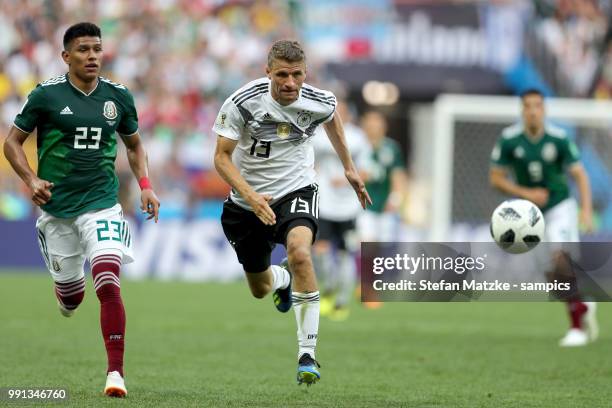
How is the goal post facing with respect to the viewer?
toward the camera

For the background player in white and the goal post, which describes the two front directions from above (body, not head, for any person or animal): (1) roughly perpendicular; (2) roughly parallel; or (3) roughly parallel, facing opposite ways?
roughly parallel

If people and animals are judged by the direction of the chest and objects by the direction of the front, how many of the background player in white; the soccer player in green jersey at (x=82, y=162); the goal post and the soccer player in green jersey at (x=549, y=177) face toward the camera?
4

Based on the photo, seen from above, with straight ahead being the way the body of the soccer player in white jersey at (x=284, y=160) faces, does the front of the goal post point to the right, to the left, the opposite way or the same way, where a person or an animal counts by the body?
the same way

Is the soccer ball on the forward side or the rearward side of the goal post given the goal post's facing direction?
on the forward side

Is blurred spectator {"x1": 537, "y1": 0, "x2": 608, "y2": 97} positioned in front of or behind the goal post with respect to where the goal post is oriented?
behind

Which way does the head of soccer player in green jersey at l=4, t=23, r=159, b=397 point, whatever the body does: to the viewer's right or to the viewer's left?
to the viewer's right

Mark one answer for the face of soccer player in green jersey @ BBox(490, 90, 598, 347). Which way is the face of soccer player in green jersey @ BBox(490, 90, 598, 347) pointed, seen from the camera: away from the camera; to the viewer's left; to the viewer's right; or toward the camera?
toward the camera

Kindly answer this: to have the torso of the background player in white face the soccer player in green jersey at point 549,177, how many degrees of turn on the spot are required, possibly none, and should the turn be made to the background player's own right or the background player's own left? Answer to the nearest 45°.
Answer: approximately 45° to the background player's own left

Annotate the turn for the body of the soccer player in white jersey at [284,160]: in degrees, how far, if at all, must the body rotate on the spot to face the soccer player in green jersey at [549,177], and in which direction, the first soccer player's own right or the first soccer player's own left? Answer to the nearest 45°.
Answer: approximately 135° to the first soccer player's own left

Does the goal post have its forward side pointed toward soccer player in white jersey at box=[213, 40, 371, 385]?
yes

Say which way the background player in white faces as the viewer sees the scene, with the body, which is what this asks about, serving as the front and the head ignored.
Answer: toward the camera

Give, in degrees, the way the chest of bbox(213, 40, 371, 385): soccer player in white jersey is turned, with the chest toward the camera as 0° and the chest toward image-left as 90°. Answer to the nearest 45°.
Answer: approximately 0°

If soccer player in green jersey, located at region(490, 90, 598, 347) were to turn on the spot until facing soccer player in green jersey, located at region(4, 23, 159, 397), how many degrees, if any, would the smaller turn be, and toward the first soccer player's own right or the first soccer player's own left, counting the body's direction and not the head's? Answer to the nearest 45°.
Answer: approximately 45° to the first soccer player's own right

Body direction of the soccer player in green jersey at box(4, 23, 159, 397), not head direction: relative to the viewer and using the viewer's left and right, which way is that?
facing the viewer

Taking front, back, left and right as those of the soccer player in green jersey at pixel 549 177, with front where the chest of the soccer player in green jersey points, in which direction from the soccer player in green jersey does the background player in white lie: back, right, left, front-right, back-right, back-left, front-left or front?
back-right
